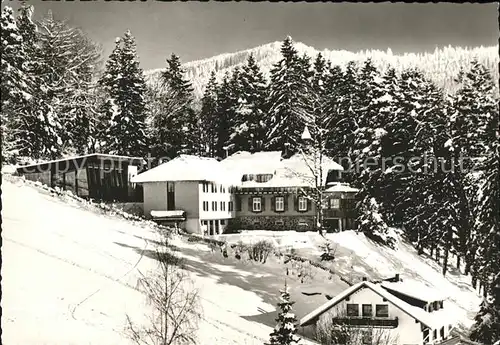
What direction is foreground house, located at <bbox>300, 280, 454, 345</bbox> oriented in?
toward the camera

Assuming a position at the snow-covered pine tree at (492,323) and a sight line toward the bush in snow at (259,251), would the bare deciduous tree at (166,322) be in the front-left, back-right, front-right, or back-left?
front-left

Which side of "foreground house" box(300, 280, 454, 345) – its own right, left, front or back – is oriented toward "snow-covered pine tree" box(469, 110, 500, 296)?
left

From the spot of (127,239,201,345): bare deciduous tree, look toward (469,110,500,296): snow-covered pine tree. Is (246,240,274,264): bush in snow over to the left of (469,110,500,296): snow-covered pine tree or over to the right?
left

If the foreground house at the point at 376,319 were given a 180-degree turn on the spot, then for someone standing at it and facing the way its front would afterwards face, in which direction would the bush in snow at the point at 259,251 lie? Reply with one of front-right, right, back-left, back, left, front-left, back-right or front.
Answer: front-left

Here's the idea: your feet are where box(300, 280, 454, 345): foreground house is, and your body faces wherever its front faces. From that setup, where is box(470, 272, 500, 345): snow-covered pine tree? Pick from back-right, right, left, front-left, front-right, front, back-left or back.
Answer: left

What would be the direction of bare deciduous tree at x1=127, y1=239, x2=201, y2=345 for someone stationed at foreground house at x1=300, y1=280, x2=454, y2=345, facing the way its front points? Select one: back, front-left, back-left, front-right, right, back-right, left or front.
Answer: front-right
